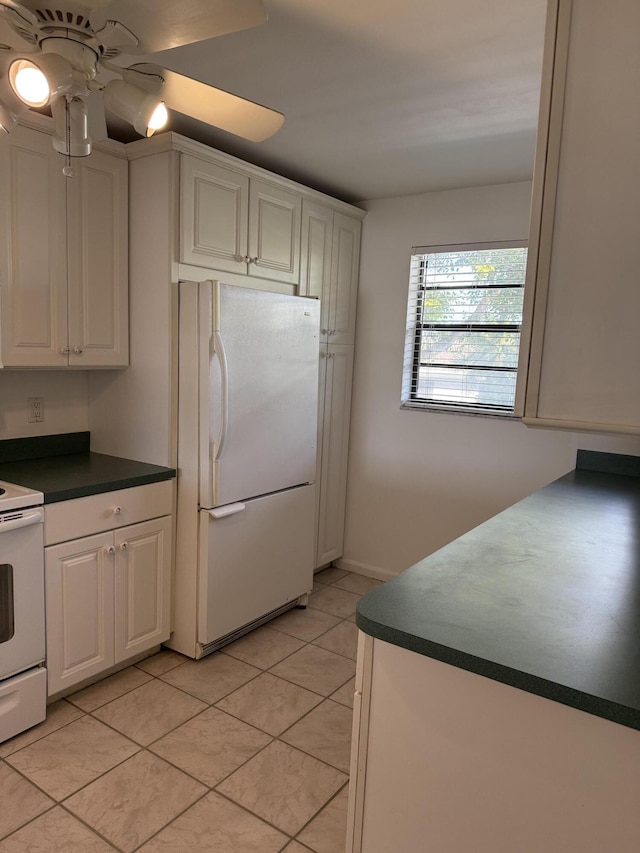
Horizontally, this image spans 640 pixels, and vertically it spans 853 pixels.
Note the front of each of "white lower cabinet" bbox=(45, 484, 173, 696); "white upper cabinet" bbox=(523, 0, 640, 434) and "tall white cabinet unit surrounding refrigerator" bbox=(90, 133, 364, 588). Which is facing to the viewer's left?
the white upper cabinet

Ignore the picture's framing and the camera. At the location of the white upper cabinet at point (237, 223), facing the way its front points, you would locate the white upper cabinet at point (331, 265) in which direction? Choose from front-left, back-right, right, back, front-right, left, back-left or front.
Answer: left

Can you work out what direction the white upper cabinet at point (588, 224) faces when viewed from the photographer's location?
facing to the left of the viewer

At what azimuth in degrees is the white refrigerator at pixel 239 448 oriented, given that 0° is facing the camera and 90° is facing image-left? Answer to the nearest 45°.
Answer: approximately 315°

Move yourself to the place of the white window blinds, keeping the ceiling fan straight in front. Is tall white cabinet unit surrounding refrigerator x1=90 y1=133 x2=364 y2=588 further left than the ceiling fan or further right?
right

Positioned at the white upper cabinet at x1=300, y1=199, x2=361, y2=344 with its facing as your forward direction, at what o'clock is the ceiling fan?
The ceiling fan is roughly at 2 o'clock from the white upper cabinet.

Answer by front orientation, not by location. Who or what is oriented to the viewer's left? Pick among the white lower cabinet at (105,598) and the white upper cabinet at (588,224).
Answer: the white upper cabinet

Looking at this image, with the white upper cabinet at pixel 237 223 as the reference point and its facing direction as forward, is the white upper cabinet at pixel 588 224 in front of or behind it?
in front

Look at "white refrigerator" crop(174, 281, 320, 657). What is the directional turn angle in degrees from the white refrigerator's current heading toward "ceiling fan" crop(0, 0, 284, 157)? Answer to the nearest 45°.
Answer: approximately 45° to its right
